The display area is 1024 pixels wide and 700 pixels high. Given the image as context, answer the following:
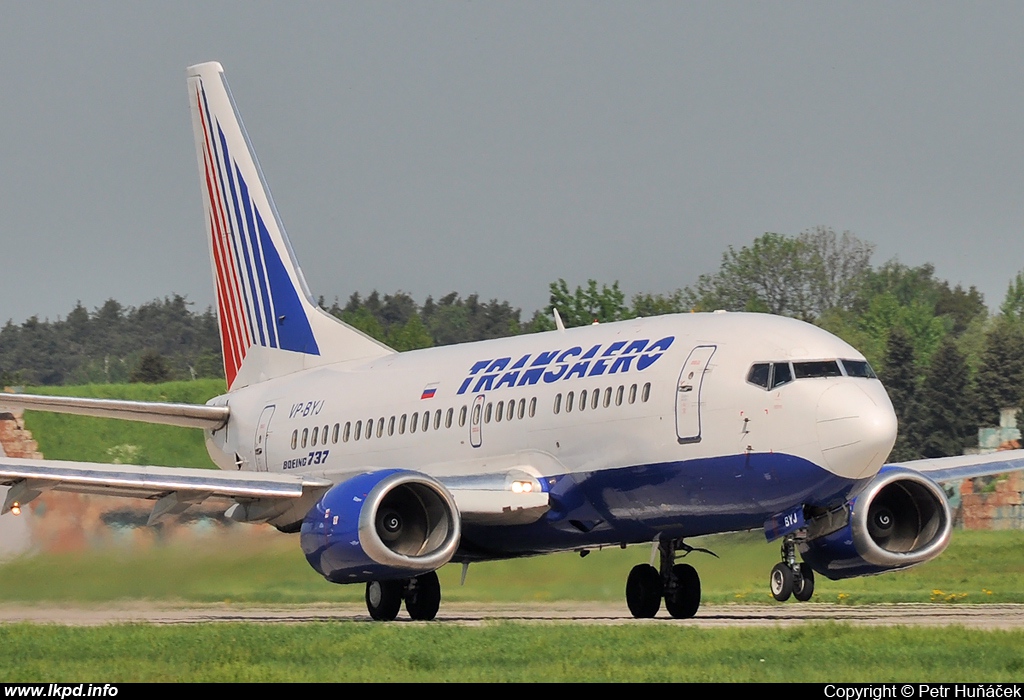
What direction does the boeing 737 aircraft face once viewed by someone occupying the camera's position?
facing the viewer and to the right of the viewer
